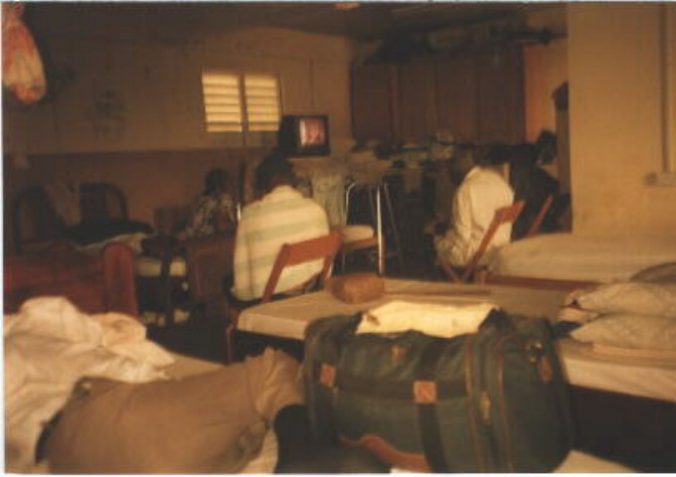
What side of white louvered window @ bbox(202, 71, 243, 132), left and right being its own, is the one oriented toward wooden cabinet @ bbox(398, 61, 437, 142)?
left

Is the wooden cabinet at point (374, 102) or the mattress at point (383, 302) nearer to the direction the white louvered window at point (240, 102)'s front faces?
the mattress

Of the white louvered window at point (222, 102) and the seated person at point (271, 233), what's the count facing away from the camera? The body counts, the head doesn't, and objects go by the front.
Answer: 1

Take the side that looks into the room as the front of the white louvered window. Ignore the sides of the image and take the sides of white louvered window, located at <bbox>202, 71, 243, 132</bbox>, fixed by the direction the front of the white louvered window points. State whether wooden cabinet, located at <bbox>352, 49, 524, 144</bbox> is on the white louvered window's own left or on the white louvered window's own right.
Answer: on the white louvered window's own left

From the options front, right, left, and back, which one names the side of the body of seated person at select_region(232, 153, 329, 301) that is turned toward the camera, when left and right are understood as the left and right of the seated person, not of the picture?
back

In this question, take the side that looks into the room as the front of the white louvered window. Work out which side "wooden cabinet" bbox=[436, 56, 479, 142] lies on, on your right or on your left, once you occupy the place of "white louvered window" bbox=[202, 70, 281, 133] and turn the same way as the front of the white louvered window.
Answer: on your left

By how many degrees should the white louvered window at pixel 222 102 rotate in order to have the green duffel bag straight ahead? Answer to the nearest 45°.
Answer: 0° — it already faces it

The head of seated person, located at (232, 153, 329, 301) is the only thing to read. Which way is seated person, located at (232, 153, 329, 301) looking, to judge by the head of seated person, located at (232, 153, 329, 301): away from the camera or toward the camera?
away from the camera

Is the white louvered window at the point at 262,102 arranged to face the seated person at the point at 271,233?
yes
